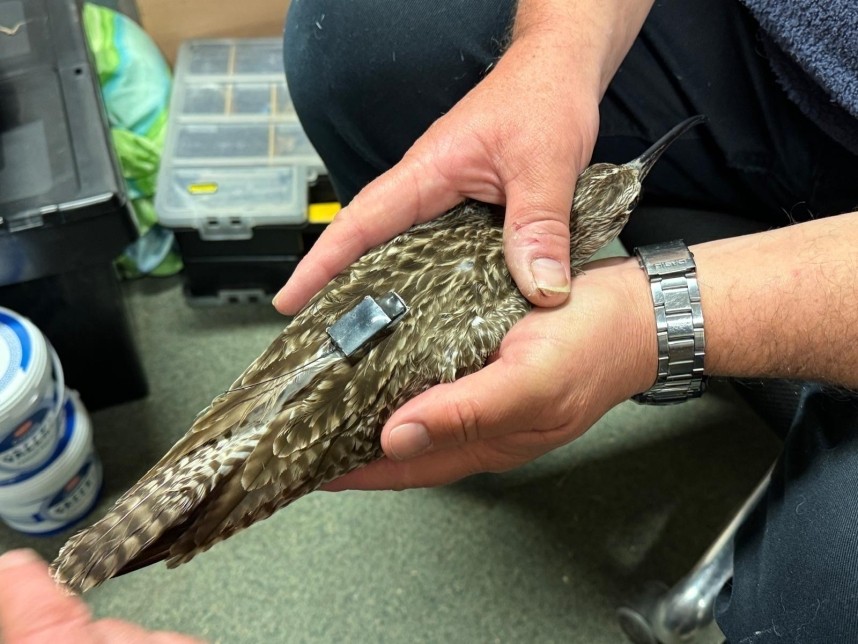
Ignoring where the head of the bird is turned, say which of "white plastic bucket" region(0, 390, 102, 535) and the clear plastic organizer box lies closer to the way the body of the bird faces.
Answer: the clear plastic organizer box

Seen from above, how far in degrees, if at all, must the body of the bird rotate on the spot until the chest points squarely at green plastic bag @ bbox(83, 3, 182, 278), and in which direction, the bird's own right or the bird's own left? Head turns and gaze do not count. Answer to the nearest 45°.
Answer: approximately 45° to the bird's own left

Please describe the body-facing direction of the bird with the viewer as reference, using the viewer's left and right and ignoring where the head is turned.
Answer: facing away from the viewer and to the right of the viewer

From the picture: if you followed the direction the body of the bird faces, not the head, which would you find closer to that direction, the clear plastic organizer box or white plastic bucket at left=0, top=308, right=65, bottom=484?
the clear plastic organizer box

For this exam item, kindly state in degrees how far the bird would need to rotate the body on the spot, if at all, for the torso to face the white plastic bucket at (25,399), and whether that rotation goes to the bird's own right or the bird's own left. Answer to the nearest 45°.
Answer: approximately 90° to the bird's own left

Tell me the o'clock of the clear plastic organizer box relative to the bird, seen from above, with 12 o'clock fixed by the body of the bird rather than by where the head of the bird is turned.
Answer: The clear plastic organizer box is roughly at 10 o'clock from the bird.

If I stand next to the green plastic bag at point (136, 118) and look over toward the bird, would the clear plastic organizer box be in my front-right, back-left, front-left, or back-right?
front-left

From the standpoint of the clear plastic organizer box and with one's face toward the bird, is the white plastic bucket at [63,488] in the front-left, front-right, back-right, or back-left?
front-right
